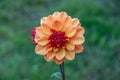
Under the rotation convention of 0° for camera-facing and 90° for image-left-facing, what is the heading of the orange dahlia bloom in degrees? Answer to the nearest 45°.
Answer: approximately 0°
